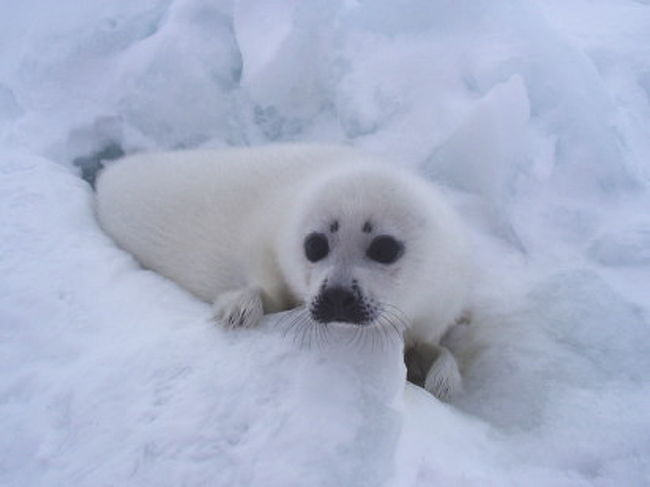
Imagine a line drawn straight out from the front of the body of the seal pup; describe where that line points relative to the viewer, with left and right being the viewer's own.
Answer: facing the viewer and to the right of the viewer
